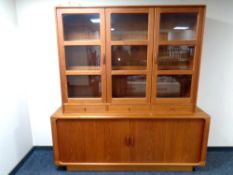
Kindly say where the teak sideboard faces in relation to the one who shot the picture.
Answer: facing the viewer
